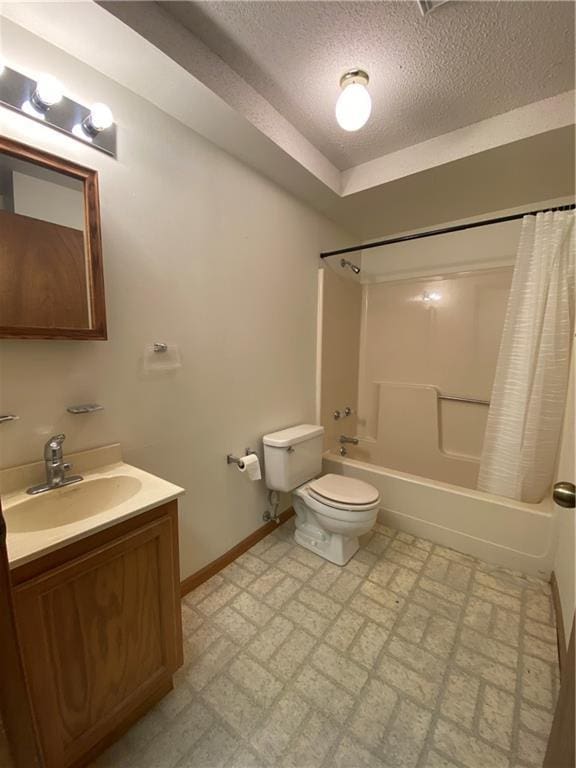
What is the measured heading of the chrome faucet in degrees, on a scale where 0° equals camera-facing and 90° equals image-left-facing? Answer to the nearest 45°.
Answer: approximately 315°

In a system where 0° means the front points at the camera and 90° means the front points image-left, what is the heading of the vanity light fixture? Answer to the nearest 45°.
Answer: approximately 315°

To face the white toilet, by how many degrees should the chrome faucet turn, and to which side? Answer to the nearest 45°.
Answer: approximately 45° to its left

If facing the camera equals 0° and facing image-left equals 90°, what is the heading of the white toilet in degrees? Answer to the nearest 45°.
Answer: approximately 315°

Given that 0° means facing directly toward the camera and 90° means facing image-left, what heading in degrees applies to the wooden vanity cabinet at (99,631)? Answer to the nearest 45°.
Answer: approximately 315°
